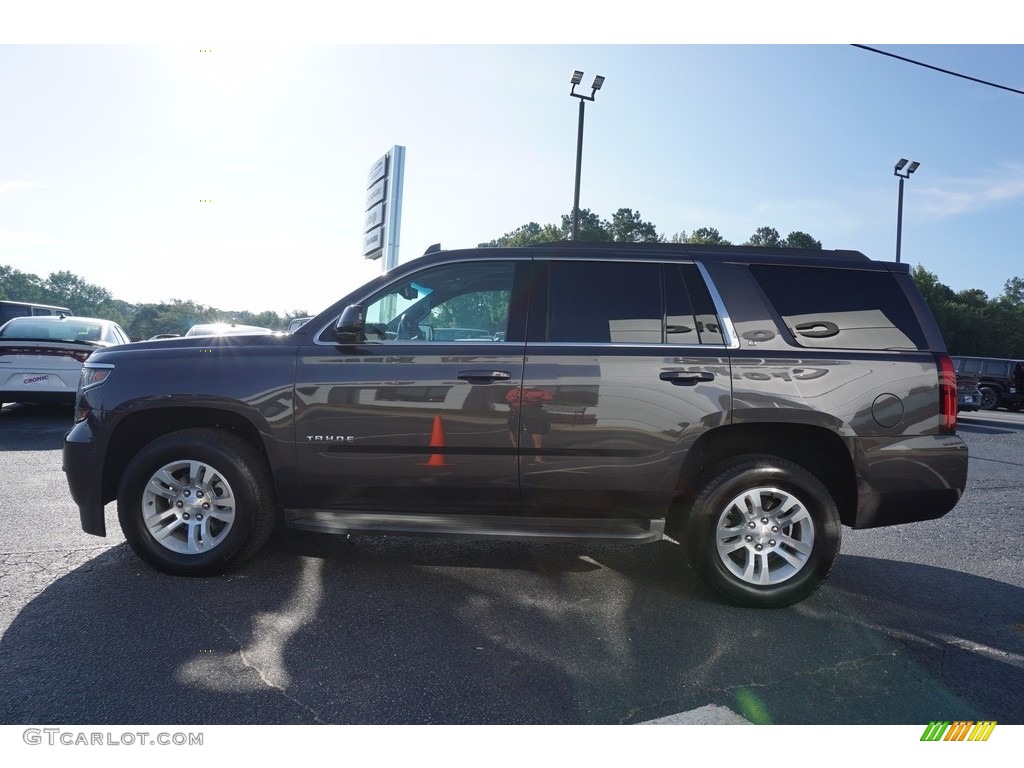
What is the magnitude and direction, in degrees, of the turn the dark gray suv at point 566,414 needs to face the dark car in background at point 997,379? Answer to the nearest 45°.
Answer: approximately 135° to its right

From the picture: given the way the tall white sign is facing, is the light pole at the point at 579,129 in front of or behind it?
behind

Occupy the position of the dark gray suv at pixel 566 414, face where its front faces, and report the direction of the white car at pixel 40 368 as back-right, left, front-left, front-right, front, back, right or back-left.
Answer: front-right

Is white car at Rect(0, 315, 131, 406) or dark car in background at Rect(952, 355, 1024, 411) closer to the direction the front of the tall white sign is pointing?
the white car

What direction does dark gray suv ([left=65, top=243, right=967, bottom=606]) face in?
to the viewer's left

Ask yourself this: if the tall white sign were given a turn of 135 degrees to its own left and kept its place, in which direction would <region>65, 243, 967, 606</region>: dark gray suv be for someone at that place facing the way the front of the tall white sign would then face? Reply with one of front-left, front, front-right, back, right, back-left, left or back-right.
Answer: right

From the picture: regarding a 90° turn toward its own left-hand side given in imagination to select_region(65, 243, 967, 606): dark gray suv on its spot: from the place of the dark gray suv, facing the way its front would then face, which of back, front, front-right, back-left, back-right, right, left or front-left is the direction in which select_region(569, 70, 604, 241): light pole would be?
back

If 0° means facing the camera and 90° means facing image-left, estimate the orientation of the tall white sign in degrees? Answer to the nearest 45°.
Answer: approximately 45°
